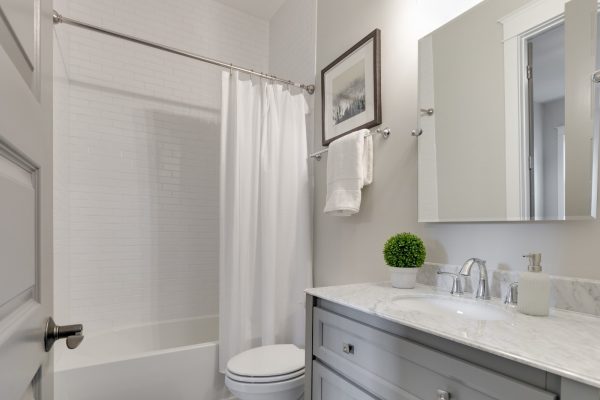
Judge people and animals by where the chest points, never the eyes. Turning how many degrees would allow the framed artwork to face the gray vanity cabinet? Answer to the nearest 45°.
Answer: approximately 45° to its left

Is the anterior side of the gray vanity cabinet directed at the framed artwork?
no

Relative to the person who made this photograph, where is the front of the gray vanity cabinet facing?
facing the viewer and to the left of the viewer

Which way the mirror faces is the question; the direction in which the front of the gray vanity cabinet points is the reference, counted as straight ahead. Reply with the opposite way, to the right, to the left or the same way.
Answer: the same way

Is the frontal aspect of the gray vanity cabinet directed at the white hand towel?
no

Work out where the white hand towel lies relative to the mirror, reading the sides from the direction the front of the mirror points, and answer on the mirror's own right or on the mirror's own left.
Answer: on the mirror's own right

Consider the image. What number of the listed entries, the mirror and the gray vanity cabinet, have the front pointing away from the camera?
0

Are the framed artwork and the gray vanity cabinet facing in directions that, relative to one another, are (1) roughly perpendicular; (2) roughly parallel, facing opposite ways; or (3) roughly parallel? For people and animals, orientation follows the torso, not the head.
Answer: roughly parallel

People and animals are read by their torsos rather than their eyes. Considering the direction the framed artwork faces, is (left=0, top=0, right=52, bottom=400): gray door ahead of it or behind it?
ahead

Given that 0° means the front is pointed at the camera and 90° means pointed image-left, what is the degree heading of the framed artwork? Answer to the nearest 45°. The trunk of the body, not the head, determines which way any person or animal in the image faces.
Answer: approximately 45°

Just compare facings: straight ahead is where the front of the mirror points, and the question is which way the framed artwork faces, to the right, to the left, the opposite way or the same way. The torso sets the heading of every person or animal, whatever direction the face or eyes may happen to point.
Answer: the same way

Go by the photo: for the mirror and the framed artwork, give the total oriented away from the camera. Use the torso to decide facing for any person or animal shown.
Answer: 0

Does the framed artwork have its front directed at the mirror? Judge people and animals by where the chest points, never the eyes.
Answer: no

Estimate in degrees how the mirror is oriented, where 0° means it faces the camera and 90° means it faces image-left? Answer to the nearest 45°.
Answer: approximately 45°

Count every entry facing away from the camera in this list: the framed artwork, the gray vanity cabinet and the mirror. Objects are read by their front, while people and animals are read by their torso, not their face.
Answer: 0

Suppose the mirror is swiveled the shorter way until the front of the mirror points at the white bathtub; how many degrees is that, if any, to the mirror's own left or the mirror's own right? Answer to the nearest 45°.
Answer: approximately 45° to the mirror's own right
